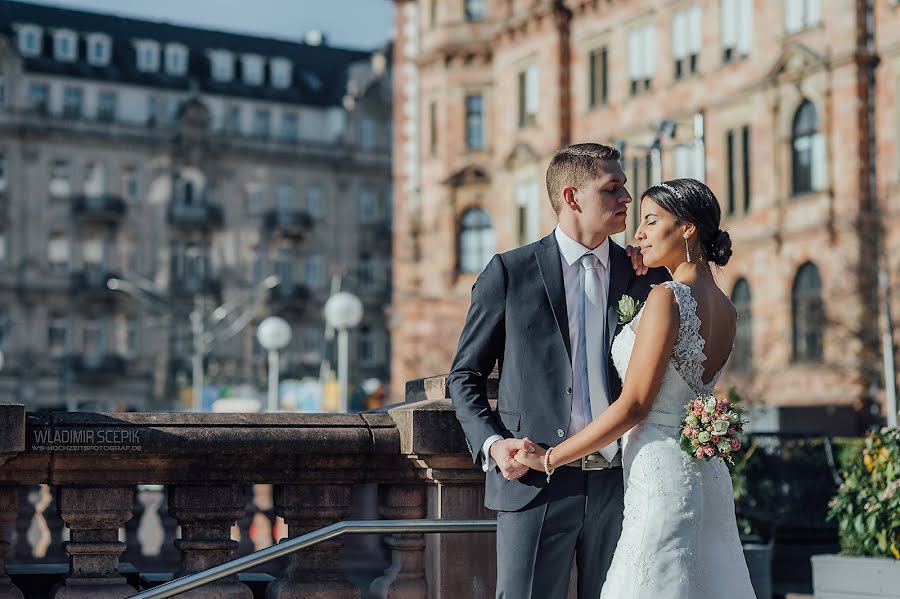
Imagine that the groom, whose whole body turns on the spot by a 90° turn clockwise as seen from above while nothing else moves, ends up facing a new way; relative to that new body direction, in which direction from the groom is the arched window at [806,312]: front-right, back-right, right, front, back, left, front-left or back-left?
back-right

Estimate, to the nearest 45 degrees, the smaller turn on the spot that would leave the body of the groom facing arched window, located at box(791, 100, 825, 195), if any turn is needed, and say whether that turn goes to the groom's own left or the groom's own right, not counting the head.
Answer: approximately 135° to the groom's own left

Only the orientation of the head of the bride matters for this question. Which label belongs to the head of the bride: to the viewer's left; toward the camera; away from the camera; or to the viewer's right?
to the viewer's left

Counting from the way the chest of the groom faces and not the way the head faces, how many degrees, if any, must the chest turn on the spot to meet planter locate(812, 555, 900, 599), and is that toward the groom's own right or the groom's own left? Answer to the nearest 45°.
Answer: approximately 90° to the groom's own left

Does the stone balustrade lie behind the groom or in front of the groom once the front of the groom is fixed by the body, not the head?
behind

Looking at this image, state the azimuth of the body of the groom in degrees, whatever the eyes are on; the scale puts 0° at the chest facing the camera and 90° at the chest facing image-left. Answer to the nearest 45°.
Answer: approximately 315°

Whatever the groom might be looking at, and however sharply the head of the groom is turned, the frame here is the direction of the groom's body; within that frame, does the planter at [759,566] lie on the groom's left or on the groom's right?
on the groom's left

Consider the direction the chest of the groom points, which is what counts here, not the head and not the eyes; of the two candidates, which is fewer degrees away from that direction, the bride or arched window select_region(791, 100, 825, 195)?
the bride
